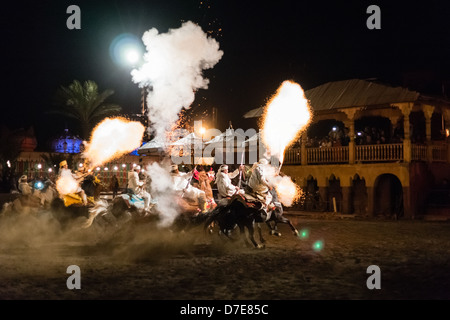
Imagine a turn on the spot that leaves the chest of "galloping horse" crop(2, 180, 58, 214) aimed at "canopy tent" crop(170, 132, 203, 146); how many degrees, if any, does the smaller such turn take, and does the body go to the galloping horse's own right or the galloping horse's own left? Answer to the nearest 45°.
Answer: approximately 45° to the galloping horse's own left

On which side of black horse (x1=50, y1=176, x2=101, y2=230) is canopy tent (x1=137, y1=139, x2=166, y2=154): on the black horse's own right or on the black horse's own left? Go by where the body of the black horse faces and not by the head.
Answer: on the black horse's own left

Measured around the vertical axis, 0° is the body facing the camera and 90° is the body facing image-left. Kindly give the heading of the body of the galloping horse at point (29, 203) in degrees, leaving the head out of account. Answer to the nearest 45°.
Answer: approximately 270°

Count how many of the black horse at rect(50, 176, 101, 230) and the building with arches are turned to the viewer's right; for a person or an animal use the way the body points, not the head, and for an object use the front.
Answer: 1

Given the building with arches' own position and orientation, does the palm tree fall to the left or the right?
on its right

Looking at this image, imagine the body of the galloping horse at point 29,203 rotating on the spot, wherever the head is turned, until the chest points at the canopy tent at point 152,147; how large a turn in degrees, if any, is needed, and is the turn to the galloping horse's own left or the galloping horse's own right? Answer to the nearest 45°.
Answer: approximately 45° to the galloping horse's own left

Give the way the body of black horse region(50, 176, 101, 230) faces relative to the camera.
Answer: to the viewer's right

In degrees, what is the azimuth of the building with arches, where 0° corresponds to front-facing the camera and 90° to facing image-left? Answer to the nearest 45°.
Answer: approximately 45°
